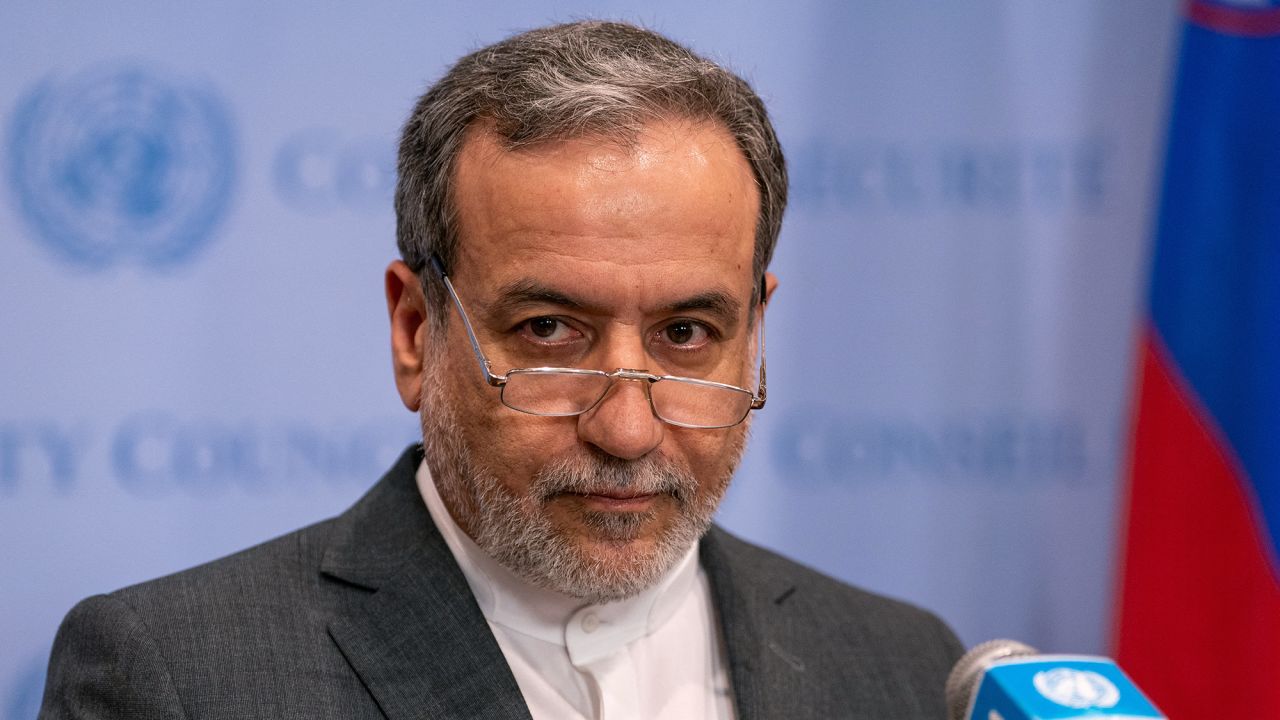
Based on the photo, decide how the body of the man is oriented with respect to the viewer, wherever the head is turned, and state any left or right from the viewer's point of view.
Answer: facing the viewer and to the right of the viewer

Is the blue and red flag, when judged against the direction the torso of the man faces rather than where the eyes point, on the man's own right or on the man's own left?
on the man's own left

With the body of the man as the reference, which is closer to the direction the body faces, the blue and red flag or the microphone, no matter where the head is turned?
the microphone

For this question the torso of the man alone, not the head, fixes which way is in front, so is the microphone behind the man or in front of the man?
in front
